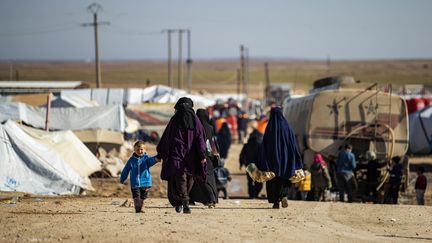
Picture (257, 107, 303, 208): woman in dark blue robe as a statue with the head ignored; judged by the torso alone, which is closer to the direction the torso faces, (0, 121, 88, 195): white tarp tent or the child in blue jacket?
the white tarp tent

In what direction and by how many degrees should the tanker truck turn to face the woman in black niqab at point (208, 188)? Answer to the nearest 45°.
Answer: approximately 135° to its left

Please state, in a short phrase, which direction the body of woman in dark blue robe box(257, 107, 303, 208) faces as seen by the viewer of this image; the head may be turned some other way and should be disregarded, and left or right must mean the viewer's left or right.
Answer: facing away from the viewer

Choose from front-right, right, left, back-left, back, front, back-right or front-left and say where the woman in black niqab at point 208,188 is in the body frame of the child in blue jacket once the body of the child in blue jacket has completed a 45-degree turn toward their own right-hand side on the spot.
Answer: back

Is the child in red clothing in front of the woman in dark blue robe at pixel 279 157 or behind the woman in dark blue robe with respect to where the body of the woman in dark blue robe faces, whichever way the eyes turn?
in front

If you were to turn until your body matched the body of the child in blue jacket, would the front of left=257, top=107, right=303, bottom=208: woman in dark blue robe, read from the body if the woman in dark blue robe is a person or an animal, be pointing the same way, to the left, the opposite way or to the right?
the opposite way

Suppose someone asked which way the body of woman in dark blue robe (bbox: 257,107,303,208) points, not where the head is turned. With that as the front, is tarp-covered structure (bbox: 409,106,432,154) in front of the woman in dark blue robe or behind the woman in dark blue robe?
in front

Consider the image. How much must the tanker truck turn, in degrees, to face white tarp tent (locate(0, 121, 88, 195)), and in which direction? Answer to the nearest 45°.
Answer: approximately 90° to its left
